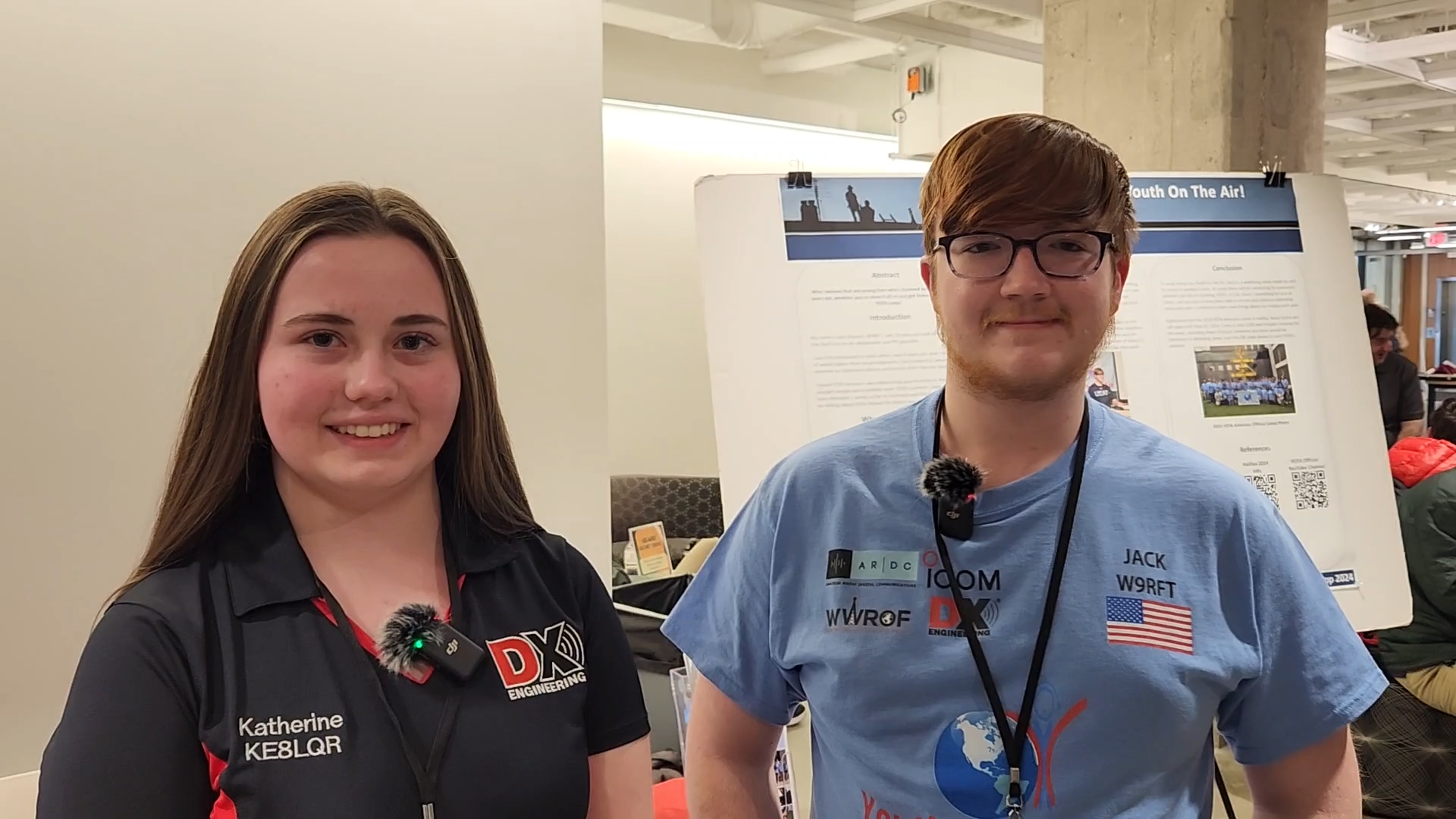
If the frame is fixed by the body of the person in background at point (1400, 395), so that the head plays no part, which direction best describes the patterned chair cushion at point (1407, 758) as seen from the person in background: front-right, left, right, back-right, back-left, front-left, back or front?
front-left

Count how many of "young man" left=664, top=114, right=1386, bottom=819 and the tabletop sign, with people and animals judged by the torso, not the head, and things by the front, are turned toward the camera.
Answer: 2

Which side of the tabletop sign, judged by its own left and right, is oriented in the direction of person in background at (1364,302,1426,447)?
left

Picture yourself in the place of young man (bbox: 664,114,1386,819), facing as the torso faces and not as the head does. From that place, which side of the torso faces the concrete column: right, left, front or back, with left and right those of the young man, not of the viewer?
back

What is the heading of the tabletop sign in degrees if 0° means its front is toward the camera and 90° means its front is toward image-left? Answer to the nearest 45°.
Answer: approximately 0°

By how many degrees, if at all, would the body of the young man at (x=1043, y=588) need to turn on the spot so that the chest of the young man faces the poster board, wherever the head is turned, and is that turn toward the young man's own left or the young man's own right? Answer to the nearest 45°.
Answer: approximately 180°

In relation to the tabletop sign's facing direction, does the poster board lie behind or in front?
in front

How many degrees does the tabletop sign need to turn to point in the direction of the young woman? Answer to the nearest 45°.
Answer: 0° — it already faces them

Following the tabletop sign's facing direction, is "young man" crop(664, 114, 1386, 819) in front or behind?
in front

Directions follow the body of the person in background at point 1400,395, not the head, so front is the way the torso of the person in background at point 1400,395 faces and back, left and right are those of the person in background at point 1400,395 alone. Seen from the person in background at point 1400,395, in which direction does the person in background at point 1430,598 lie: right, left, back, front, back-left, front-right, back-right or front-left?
front-left

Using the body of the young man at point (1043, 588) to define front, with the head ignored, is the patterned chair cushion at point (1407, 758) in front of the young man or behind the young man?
behind
